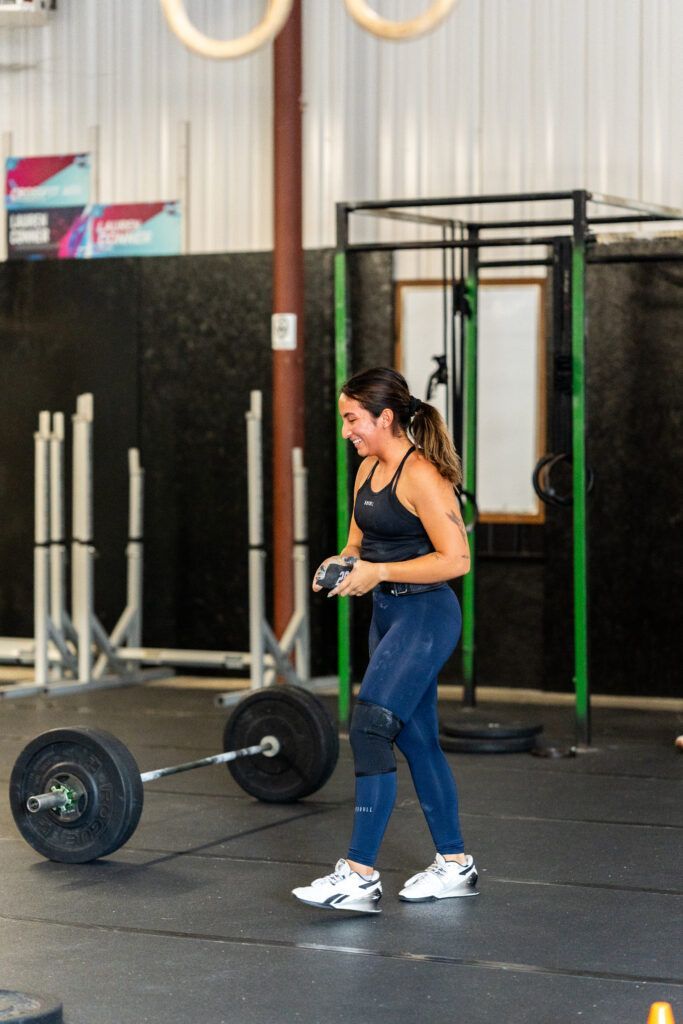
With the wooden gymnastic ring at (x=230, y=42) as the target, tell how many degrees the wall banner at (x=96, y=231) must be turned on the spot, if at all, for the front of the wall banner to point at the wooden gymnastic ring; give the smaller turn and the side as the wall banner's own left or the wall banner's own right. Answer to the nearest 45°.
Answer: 0° — it already faces it

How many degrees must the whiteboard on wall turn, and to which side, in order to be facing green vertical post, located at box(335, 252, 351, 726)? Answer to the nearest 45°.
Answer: approximately 45° to its right

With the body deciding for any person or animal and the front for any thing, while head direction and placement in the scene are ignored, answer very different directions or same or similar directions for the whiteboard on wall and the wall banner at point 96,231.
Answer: same or similar directions

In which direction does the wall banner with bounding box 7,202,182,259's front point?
toward the camera

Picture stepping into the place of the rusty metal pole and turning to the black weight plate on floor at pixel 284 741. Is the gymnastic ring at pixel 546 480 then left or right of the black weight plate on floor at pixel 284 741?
left

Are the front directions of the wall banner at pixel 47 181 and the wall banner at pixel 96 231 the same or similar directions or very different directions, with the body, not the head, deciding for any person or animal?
same or similar directions

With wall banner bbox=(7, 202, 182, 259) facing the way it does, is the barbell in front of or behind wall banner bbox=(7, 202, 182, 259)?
in front

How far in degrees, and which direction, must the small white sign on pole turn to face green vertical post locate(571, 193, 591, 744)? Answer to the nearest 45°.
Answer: approximately 45° to its left

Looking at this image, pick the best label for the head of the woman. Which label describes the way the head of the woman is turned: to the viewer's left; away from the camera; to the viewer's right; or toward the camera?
to the viewer's left

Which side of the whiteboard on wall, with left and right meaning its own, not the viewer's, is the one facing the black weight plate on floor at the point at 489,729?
front

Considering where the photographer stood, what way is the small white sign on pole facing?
facing the viewer

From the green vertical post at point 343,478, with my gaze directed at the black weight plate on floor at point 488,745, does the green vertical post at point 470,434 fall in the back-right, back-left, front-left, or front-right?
front-left

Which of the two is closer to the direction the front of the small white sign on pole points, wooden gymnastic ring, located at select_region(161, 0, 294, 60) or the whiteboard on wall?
the wooden gymnastic ring

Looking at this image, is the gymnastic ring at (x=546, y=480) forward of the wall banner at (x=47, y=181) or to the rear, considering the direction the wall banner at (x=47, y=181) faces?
forward

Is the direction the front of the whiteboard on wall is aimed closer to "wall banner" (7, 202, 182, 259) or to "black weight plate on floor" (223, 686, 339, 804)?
the black weight plate on floor
